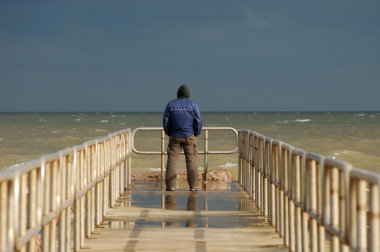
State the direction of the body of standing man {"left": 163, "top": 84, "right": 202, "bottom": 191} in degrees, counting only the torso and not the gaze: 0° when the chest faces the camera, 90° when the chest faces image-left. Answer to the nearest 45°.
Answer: approximately 180°

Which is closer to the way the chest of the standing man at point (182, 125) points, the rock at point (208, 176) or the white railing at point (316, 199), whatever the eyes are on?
the rock

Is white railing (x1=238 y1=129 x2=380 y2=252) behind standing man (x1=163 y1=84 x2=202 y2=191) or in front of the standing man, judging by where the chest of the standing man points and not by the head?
behind

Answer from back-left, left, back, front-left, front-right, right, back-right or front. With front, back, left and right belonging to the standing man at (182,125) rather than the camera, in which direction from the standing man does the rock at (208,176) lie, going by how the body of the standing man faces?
front

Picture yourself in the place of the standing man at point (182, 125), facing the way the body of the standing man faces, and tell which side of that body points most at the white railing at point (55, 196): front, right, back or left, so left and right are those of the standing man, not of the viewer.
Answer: back

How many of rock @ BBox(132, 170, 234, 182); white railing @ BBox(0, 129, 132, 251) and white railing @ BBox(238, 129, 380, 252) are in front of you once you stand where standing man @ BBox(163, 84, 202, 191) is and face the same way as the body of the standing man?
1

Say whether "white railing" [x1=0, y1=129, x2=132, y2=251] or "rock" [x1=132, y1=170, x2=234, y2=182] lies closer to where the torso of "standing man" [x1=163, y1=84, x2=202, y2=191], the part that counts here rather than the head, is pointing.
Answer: the rock
